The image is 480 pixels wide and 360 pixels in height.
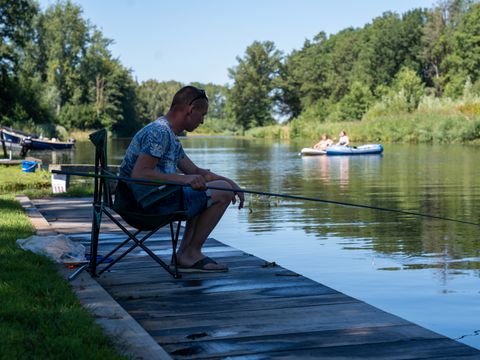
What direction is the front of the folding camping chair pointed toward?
to the viewer's right

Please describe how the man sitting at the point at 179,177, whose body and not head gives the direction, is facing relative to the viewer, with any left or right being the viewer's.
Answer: facing to the right of the viewer

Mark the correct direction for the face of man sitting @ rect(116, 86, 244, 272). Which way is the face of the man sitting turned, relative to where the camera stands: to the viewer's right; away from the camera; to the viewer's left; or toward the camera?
to the viewer's right

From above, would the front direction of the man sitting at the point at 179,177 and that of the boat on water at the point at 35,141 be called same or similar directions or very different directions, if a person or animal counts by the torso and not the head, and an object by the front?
same or similar directions
